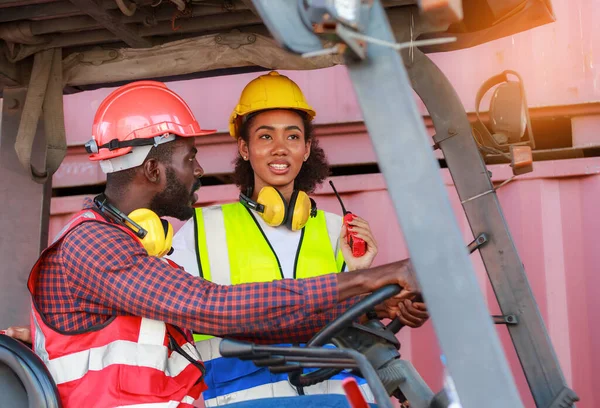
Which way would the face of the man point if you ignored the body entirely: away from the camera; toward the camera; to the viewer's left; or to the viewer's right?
to the viewer's right

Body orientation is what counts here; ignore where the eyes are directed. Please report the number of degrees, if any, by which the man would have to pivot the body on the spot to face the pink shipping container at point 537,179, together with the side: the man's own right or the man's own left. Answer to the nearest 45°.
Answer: approximately 45° to the man's own left

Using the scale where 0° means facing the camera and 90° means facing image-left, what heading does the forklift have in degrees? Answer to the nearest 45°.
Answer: approximately 270°

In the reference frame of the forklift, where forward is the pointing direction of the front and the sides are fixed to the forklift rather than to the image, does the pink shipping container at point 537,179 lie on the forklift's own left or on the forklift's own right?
on the forklift's own left

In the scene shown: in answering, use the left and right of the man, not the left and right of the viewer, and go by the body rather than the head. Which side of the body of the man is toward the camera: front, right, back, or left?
right
